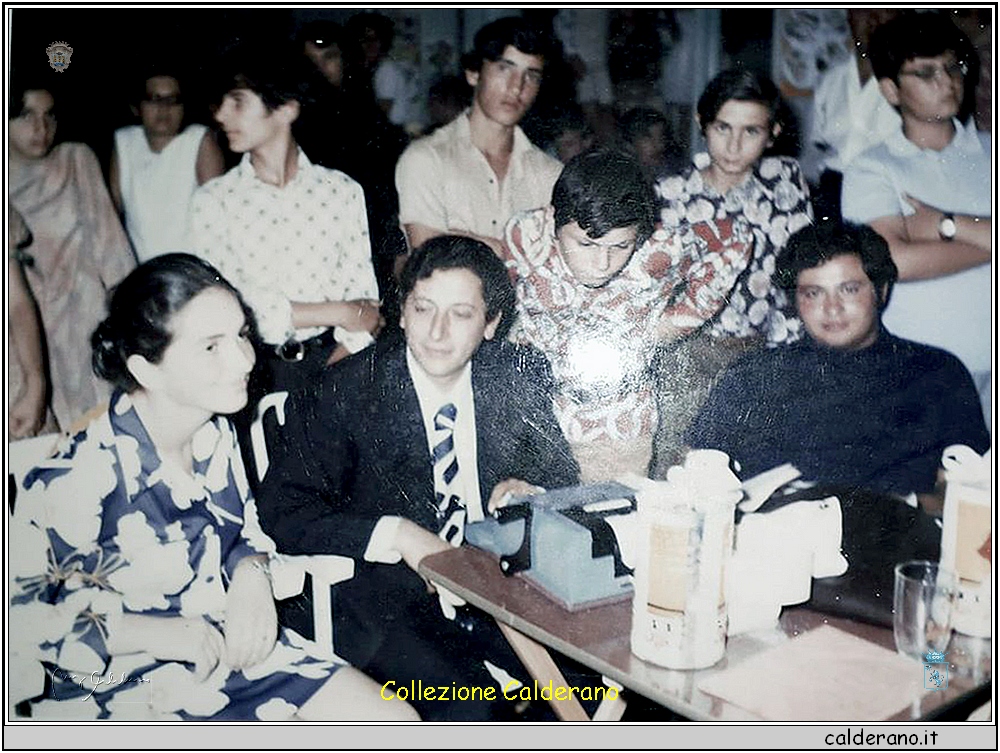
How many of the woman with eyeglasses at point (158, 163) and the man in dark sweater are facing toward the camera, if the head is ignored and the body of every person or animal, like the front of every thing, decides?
2

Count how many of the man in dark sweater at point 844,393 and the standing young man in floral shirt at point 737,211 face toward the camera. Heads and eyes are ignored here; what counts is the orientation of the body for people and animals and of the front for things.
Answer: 2

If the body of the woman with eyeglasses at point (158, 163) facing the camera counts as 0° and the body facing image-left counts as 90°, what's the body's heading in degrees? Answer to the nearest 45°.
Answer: approximately 0°

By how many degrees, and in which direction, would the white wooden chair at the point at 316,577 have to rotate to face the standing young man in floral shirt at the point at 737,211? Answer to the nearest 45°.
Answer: approximately 45° to its left

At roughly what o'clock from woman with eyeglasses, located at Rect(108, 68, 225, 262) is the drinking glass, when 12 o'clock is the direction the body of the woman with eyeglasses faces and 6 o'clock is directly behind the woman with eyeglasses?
The drinking glass is roughly at 10 o'clock from the woman with eyeglasses.

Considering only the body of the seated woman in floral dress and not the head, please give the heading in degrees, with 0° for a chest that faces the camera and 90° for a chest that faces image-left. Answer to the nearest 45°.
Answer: approximately 315°
